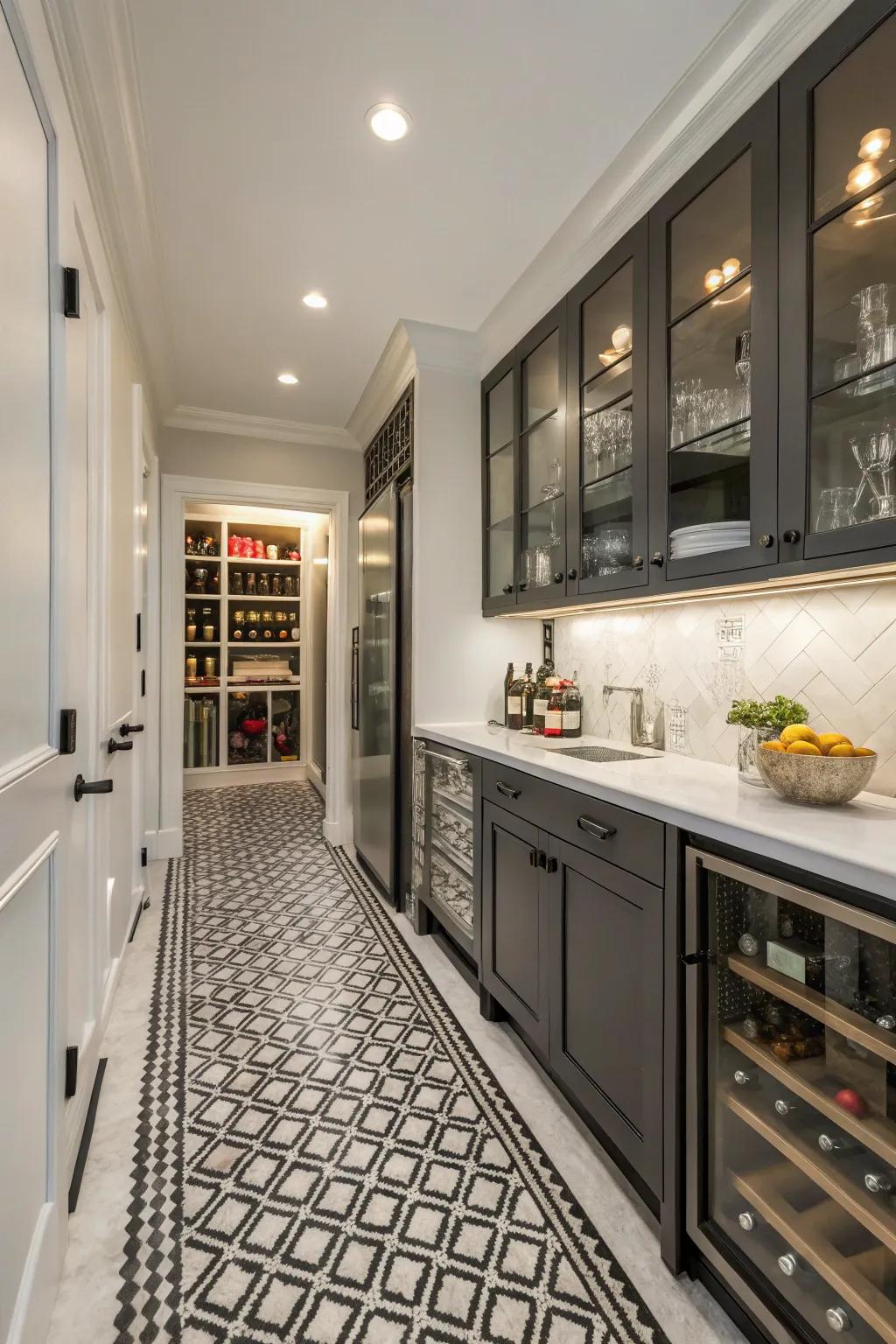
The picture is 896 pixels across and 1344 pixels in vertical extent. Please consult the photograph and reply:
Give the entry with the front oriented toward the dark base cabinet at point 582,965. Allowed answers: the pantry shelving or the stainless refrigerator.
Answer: the pantry shelving

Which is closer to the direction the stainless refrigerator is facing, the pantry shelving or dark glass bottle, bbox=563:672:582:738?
the pantry shelving

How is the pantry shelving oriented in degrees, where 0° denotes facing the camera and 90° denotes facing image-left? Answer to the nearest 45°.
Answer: approximately 0°

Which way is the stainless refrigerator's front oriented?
to the viewer's left

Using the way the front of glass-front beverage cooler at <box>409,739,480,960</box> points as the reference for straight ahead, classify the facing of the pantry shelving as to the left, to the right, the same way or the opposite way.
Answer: to the left

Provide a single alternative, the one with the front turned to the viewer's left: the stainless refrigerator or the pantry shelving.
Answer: the stainless refrigerator

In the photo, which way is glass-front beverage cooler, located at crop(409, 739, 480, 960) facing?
to the viewer's left

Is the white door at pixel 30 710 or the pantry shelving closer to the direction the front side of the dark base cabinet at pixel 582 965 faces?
the white door

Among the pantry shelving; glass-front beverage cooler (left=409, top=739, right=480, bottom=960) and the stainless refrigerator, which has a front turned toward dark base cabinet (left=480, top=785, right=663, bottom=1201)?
the pantry shelving

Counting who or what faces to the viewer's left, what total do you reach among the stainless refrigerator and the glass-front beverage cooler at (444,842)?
2

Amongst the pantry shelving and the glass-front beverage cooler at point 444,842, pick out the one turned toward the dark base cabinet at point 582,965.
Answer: the pantry shelving

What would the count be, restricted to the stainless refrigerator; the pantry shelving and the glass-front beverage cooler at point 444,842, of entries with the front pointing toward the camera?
1

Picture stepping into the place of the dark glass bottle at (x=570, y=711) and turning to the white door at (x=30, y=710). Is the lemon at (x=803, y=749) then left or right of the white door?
left
